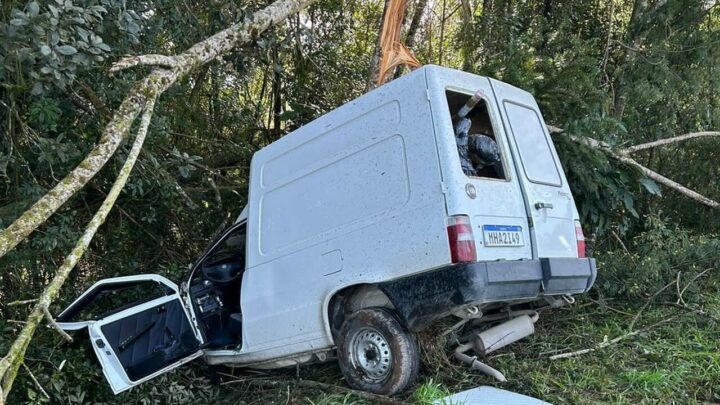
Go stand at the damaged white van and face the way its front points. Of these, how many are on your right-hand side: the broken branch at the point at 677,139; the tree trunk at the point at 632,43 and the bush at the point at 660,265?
3

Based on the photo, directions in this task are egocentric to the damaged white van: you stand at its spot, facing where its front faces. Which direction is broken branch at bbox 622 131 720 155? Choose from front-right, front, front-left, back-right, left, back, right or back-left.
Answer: right

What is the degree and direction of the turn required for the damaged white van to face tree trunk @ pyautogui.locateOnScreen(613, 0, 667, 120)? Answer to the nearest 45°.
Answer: approximately 90° to its right

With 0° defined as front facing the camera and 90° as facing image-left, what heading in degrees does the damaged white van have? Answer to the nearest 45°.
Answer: approximately 135°

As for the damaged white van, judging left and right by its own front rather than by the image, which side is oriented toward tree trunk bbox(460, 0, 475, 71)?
right

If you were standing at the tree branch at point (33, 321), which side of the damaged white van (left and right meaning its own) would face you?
left

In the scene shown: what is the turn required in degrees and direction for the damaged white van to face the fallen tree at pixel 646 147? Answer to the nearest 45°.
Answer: approximately 90° to its right
